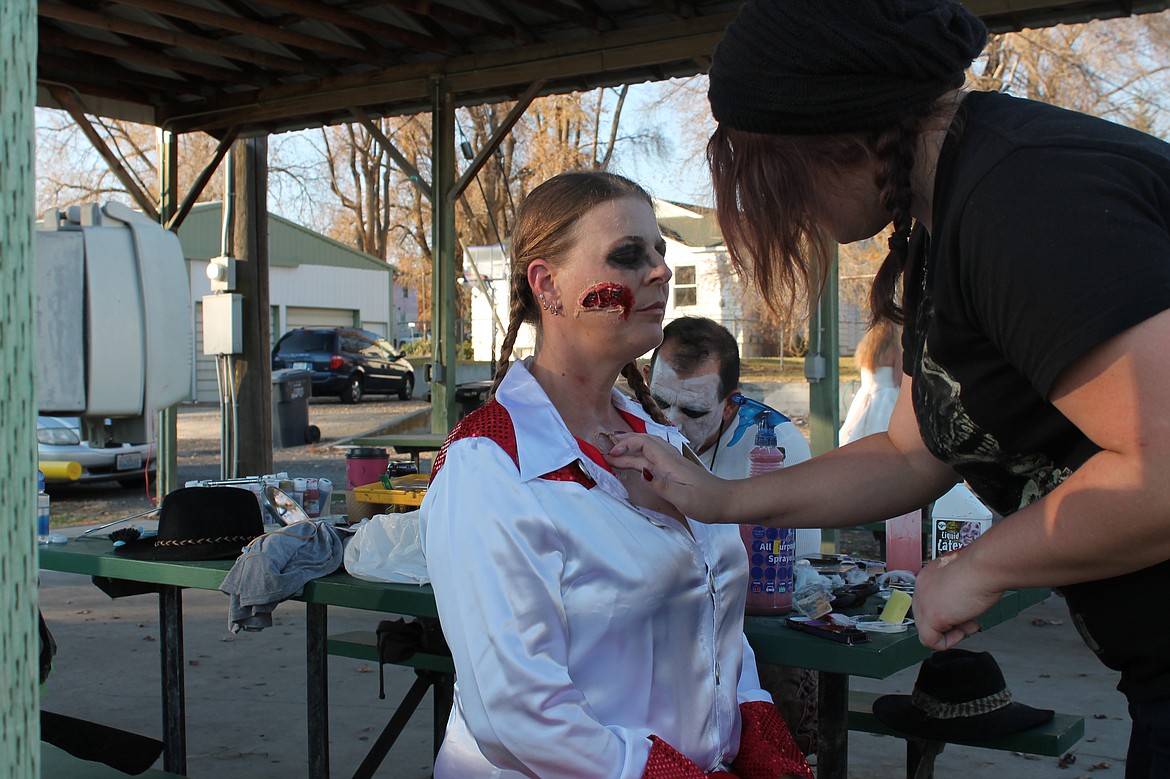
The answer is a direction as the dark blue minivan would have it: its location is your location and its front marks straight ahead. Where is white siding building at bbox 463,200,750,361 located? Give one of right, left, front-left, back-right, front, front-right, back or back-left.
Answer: front

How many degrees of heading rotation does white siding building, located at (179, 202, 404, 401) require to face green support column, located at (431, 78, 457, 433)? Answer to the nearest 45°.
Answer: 0° — it already faces it

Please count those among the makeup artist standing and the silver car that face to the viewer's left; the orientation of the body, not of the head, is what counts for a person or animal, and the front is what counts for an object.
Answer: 1

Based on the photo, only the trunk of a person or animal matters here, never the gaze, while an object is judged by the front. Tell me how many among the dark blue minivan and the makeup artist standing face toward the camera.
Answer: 0

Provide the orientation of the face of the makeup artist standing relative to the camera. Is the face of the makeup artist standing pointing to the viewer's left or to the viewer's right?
to the viewer's left

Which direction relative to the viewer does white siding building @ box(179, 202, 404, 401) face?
toward the camera

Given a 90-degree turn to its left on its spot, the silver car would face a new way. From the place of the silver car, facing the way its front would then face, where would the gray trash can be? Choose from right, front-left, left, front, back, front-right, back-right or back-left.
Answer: front

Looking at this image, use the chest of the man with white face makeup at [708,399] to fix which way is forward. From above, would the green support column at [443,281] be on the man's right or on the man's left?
on the man's right

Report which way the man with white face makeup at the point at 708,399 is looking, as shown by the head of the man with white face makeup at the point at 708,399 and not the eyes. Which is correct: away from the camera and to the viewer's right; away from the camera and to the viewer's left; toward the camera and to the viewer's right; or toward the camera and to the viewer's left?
toward the camera and to the viewer's left

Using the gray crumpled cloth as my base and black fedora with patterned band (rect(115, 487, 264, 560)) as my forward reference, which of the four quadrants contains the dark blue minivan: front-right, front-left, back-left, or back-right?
front-right

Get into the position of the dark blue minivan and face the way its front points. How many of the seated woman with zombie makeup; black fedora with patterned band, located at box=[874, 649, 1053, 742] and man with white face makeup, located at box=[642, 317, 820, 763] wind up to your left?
0

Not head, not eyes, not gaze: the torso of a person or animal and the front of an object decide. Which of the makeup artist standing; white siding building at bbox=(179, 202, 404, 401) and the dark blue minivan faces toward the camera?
the white siding building

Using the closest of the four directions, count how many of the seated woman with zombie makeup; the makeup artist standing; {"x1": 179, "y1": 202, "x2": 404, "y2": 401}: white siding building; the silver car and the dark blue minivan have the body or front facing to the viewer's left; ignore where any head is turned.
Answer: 1

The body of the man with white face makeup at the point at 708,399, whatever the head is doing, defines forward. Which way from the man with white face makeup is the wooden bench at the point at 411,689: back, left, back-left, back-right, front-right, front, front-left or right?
front-right

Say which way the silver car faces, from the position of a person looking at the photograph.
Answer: facing the viewer and to the right of the viewer

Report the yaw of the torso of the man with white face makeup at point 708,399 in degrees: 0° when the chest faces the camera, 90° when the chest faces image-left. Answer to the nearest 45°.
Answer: approximately 45°

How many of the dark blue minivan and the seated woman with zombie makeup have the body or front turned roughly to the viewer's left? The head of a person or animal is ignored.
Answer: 0

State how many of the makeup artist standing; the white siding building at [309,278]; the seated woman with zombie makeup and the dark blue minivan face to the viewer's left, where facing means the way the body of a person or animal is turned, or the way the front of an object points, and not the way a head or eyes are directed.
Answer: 1

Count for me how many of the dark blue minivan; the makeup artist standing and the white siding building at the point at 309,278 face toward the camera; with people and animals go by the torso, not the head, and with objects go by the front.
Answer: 1
